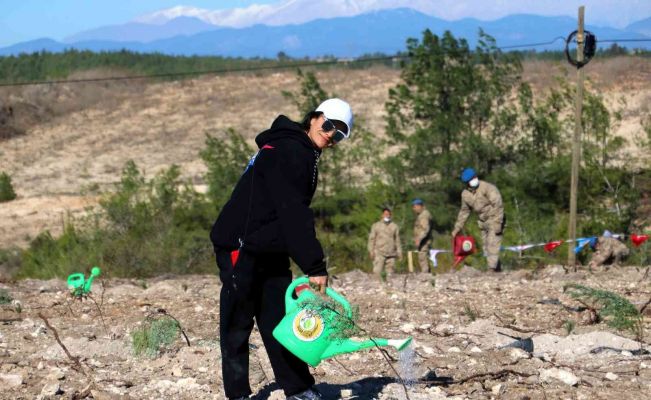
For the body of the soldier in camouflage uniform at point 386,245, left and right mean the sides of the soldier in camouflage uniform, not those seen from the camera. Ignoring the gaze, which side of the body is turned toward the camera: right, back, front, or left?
front

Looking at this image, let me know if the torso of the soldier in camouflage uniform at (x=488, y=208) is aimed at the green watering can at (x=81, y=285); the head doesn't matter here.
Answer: yes

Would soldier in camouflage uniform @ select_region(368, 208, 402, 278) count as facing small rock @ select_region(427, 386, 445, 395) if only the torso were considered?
yes

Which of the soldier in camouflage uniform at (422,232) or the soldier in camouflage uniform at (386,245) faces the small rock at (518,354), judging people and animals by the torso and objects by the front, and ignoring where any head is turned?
the soldier in camouflage uniform at (386,245)

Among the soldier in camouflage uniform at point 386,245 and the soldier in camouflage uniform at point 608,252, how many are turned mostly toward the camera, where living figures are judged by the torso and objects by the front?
1

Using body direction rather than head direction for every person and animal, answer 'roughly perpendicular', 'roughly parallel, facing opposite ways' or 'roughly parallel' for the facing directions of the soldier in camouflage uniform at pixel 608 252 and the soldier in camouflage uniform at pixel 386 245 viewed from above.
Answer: roughly perpendicular

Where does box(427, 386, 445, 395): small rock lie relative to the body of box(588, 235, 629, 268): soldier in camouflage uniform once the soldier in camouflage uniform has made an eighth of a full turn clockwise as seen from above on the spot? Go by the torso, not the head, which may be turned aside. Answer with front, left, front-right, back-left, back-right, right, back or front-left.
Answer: back-left

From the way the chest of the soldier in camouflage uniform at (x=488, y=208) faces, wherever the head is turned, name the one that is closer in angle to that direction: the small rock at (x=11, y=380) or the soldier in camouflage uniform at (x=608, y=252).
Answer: the small rock

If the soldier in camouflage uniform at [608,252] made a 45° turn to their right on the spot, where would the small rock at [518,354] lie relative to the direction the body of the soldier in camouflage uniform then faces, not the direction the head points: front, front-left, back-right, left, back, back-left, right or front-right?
back-left

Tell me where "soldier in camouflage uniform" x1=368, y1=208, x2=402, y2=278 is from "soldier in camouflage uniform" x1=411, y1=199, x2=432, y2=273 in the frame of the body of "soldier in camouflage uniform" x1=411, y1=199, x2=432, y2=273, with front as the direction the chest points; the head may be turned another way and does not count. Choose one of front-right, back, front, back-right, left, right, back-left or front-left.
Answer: front-left

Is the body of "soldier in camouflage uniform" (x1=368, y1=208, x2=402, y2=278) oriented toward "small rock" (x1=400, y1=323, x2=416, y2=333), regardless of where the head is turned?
yes

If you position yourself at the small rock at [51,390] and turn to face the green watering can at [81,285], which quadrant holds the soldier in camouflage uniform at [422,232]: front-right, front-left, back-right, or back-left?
front-right

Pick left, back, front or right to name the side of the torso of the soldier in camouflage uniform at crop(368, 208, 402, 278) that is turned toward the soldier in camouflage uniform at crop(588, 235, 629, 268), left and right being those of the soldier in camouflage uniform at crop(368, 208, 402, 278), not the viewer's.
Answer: left

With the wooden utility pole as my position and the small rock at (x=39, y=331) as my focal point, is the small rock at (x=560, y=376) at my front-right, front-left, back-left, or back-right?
front-left

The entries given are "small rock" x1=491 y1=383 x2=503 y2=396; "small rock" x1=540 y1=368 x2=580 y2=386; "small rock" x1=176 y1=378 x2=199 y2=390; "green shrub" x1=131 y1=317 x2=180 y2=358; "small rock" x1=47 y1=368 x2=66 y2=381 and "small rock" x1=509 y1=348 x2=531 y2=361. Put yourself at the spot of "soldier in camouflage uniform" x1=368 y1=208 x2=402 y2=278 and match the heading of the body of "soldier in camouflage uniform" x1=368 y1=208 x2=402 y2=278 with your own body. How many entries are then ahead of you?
6

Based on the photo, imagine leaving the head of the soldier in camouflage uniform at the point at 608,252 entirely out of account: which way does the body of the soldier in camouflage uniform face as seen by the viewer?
to the viewer's left

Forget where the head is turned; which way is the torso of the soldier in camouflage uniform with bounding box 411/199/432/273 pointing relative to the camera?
to the viewer's left
